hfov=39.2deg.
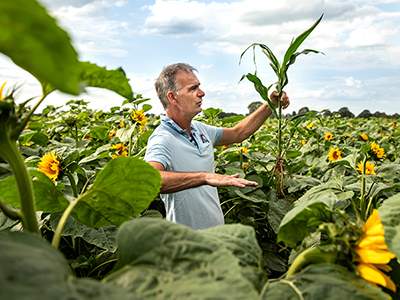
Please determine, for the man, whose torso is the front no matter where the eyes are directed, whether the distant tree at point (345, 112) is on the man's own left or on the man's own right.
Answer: on the man's own left

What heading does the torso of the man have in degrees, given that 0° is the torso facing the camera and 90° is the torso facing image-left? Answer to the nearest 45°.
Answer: approximately 315°

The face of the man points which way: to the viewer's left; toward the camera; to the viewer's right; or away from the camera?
to the viewer's right
